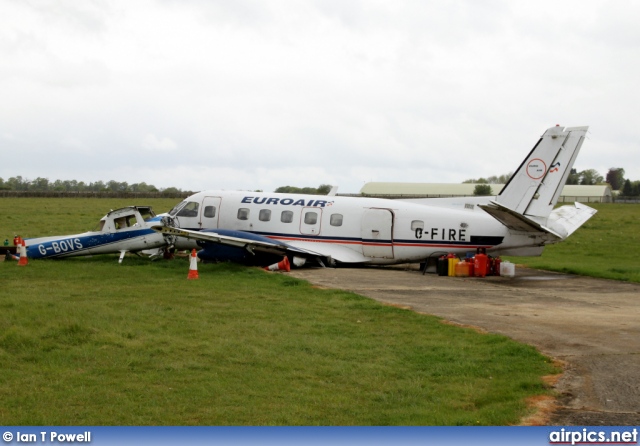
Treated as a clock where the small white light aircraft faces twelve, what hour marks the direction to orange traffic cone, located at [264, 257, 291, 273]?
The orange traffic cone is roughly at 1 o'clock from the small white light aircraft.

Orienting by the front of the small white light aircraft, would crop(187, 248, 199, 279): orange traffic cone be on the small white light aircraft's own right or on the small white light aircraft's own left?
on the small white light aircraft's own right

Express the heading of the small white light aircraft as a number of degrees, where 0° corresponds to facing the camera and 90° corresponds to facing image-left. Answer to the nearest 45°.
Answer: approximately 270°

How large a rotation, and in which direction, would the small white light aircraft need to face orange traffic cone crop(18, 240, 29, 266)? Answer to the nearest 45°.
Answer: approximately 180°
